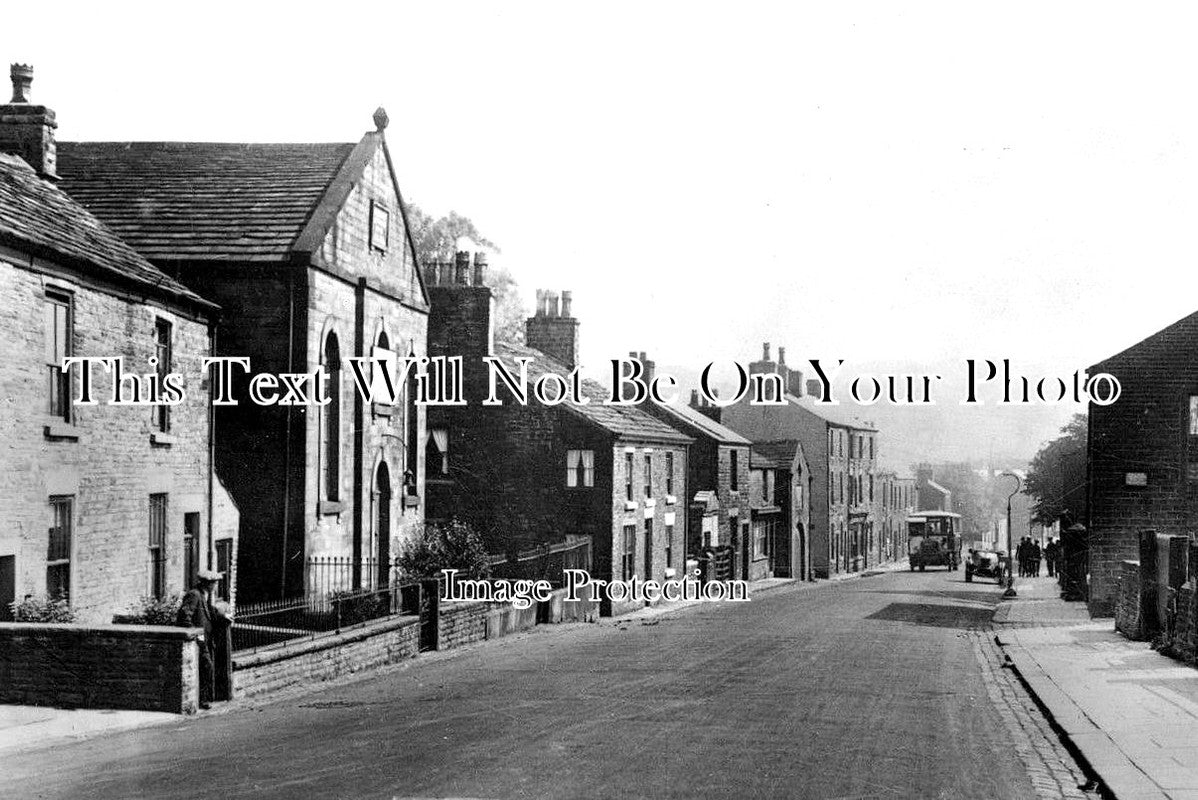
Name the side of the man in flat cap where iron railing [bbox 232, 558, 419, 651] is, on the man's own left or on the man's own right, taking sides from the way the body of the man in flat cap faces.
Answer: on the man's own left

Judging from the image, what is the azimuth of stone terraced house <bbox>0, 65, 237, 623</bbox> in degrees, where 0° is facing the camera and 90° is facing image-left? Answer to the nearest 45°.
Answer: approximately 315°

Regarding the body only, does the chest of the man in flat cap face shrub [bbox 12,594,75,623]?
no

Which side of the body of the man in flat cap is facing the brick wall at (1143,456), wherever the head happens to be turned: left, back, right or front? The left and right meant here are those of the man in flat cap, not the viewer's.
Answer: front

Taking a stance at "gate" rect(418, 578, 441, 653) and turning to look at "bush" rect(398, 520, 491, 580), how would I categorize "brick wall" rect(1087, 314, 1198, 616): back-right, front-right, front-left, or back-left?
front-right

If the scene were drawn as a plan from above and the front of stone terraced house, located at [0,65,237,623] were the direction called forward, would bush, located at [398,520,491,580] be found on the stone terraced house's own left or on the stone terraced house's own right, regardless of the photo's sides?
on the stone terraced house's own left

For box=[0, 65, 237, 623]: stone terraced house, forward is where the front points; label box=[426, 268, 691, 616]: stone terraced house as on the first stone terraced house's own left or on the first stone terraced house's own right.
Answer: on the first stone terraced house's own left

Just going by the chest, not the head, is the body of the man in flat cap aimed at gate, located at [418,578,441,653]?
no

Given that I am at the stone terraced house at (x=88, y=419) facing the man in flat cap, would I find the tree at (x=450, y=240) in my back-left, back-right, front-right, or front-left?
back-left

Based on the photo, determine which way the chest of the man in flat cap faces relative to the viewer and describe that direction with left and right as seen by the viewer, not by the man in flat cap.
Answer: facing the viewer and to the right of the viewer

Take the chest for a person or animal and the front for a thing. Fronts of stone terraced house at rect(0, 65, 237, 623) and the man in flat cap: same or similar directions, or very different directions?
same or similar directions

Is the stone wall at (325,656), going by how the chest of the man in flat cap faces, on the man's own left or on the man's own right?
on the man's own left

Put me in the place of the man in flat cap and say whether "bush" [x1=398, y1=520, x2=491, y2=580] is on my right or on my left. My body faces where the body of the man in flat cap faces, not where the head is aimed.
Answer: on my left
